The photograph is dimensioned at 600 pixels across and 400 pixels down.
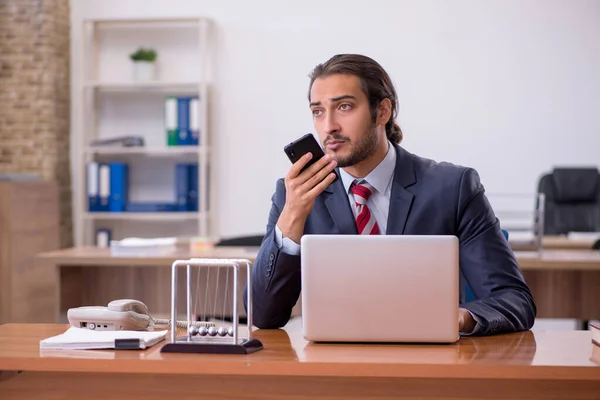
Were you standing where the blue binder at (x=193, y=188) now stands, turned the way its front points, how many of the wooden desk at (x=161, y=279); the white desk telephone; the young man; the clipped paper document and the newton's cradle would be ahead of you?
5

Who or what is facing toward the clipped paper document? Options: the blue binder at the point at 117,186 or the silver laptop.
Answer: the blue binder

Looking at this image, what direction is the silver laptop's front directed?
away from the camera

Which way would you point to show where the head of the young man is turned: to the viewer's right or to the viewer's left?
to the viewer's left

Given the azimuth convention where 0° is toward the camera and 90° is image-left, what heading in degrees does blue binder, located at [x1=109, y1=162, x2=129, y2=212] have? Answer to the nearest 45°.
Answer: approximately 0°

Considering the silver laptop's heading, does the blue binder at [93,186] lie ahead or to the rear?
ahead

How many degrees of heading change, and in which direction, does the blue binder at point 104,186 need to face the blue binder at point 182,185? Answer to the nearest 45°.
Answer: approximately 90° to its left

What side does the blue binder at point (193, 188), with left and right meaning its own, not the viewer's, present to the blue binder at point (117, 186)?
right

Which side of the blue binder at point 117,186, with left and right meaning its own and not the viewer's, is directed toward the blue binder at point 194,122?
left
